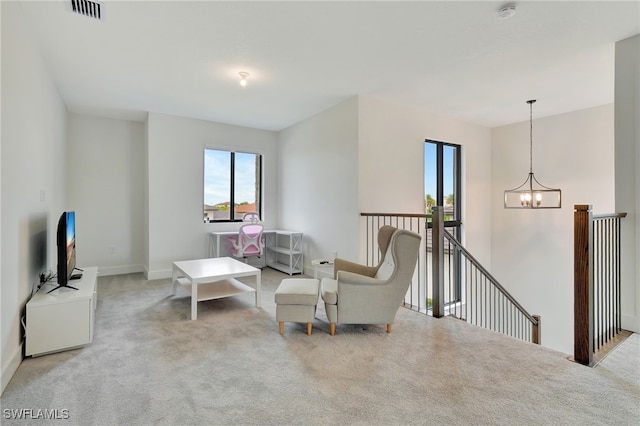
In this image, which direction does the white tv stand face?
to the viewer's right

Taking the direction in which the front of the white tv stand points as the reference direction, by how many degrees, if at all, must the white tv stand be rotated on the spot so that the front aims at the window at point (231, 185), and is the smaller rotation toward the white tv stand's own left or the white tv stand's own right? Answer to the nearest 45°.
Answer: approximately 45° to the white tv stand's own left

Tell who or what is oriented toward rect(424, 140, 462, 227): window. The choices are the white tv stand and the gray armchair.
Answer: the white tv stand

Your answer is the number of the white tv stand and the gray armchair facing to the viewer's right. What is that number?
1

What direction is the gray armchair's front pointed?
to the viewer's left

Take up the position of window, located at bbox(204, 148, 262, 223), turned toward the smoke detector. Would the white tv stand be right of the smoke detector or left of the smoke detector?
right
